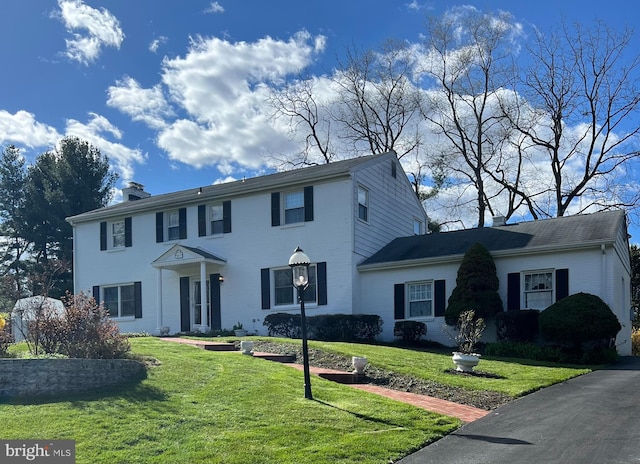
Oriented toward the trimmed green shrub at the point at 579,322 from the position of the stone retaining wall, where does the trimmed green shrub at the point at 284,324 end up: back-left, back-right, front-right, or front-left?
front-left

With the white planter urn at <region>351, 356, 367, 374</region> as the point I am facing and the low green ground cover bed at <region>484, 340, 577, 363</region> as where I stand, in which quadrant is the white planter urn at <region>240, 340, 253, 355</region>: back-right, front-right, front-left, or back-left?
front-right

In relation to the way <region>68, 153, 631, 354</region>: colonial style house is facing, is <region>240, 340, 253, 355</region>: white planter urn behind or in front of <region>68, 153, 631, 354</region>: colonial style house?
in front

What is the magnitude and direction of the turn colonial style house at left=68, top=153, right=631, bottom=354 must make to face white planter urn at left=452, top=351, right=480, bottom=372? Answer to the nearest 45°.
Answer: approximately 45° to its left

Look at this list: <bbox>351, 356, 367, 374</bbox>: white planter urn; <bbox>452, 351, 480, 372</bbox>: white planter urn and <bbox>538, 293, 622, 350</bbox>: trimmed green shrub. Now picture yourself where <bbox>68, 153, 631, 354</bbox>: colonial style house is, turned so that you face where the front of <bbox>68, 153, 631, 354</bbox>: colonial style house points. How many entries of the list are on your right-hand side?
0

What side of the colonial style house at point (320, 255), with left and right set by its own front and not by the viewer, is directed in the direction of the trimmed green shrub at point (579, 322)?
left

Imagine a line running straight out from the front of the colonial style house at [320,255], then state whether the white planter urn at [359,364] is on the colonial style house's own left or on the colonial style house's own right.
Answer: on the colonial style house's own left

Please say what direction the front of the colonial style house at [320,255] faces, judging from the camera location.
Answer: facing the viewer and to the left of the viewer

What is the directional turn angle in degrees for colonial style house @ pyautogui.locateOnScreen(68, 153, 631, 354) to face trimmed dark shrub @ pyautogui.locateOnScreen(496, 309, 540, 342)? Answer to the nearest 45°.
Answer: approximately 90° to its left
